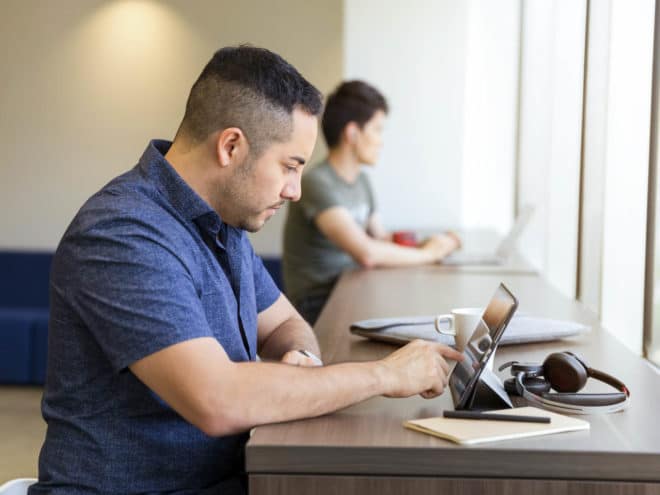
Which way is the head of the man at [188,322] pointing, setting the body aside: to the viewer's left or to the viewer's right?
to the viewer's right

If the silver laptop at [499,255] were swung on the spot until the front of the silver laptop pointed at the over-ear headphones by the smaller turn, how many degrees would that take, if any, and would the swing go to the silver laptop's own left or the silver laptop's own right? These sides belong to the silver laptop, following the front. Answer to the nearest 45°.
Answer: approximately 90° to the silver laptop's own left

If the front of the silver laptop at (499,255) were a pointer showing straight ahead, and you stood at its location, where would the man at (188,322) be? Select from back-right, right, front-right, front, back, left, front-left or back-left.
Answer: left

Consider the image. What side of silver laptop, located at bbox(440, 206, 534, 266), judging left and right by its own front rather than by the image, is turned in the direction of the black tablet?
left

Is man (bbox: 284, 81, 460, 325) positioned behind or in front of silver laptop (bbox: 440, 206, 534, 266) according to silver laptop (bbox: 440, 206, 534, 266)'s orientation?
in front

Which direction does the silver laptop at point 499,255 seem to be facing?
to the viewer's left

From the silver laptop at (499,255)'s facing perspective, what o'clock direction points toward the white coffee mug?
The white coffee mug is roughly at 9 o'clock from the silver laptop.

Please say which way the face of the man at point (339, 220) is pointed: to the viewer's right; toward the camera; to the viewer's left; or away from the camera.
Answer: to the viewer's right

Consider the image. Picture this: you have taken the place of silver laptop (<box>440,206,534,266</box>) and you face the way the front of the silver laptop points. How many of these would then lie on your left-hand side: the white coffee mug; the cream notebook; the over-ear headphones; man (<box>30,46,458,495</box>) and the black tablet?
5

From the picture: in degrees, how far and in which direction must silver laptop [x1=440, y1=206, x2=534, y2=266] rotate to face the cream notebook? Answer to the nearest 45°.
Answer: approximately 90° to its left
